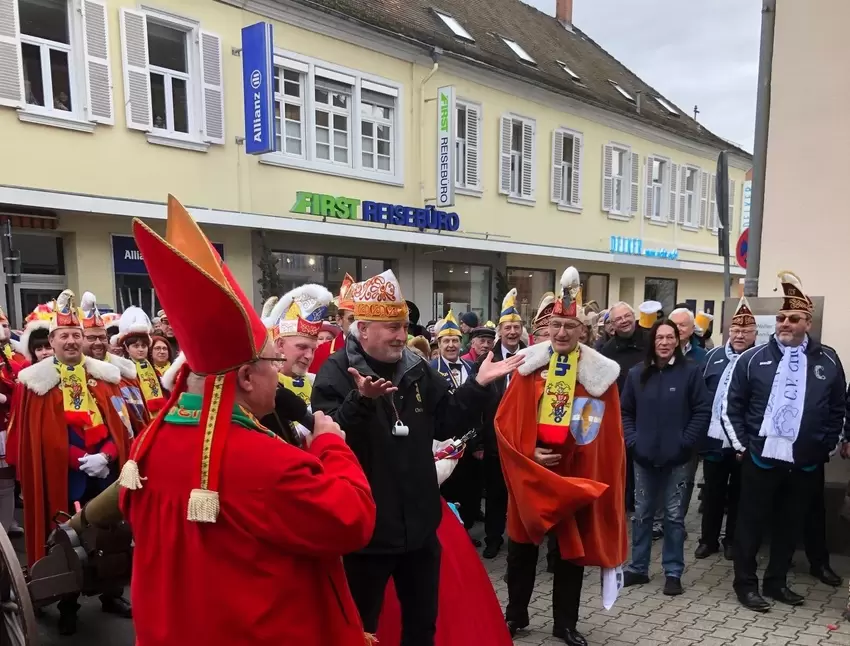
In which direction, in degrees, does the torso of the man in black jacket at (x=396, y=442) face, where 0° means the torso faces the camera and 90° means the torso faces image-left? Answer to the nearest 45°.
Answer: approximately 315°

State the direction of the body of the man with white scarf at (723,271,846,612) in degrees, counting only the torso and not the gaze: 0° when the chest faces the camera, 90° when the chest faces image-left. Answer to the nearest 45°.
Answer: approximately 0°

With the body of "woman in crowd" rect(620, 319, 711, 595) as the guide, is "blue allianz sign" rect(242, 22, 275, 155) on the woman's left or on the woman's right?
on the woman's right

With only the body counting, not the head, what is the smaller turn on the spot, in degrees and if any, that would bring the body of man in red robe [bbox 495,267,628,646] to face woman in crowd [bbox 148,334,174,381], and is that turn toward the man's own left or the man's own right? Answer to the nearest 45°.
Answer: approximately 90° to the man's own right

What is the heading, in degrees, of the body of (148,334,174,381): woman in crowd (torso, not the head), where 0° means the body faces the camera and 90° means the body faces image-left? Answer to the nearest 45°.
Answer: approximately 0°

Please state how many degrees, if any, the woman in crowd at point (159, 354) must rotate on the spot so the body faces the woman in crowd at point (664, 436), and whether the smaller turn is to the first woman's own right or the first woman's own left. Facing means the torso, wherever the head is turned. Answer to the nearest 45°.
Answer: approximately 45° to the first woman's own left

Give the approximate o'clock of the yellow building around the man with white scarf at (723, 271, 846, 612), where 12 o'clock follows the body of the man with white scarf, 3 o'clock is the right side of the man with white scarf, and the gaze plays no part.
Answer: The yellow building is roughly at 4 o'clock from the man with white scarf.

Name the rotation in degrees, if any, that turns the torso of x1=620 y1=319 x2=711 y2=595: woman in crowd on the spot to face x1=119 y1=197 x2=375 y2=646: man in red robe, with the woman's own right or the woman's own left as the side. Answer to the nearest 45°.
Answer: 0° — they already face them
